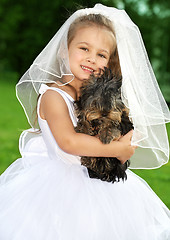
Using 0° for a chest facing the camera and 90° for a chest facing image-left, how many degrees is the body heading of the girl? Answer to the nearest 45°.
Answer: approximately 315°

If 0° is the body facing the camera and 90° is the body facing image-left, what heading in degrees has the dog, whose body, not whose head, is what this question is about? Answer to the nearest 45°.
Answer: approximately 0°
